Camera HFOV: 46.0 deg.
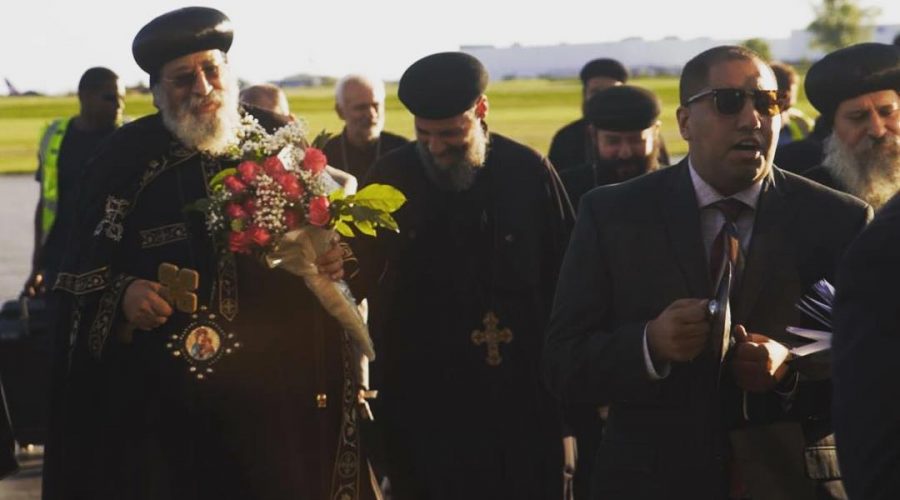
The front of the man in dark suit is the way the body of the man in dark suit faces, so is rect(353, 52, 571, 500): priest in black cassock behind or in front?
behind

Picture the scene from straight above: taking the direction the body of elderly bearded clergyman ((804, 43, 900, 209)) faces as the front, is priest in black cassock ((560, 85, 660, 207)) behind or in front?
behind

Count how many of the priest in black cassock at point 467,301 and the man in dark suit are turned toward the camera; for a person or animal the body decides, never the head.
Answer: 2

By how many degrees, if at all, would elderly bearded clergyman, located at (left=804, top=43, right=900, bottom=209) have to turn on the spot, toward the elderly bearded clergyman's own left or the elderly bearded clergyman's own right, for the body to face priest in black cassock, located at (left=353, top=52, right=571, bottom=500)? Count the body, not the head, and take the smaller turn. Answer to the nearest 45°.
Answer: approximately 135° to the elderly bearded clergyman's own right

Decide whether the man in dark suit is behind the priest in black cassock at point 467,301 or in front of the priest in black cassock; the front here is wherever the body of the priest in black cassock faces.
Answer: in front

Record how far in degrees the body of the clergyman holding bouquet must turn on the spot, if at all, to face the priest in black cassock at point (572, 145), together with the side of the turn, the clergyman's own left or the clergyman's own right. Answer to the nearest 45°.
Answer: approximately 135° to the clergyman's own left

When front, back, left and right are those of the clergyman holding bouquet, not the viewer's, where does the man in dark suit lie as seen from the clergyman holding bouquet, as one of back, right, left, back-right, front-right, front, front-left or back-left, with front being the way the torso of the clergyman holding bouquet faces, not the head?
front-left

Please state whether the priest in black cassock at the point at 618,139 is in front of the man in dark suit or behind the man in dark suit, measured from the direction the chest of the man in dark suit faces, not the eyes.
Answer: behind

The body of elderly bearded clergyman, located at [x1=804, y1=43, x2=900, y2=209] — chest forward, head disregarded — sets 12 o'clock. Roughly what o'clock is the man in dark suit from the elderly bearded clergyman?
The man in dark suit is roughly at 2 o'clock from the elderly bearded clergyman.
